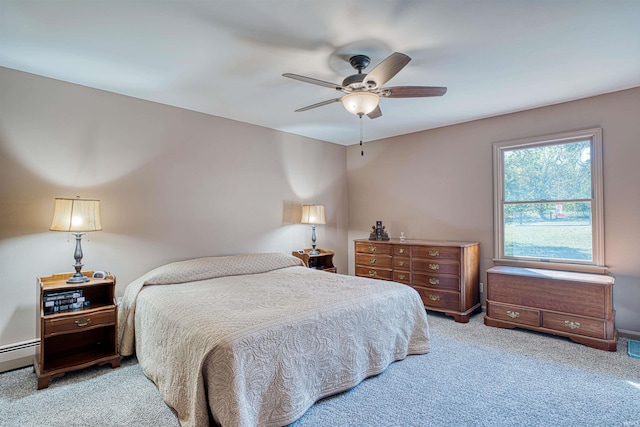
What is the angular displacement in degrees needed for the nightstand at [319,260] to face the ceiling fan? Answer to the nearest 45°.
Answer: approximately 45° to its right

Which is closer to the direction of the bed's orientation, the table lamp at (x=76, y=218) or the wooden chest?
the wooden chest

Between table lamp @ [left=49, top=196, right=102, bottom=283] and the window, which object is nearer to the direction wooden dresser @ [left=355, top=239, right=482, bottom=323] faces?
the table lamp

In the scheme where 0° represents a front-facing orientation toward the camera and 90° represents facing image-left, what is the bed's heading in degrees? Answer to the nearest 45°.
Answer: approximately 315°

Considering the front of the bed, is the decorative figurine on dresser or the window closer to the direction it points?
the window

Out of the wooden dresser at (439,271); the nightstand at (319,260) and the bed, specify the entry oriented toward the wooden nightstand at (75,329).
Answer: the wooden dresser

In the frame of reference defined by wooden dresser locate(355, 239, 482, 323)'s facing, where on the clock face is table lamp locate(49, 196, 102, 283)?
The table lamp is roughly at 12 o'clock from the wooden dresser.

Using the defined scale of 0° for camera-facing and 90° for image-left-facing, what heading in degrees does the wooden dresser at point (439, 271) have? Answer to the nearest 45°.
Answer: approximately 45°

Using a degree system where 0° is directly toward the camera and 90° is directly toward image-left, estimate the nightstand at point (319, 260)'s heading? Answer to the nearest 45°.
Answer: approximately 315°

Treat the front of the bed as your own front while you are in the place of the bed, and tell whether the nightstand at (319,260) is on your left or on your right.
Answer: on your left

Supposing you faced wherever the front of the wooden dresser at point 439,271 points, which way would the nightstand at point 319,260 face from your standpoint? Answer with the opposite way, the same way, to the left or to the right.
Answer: to the left
